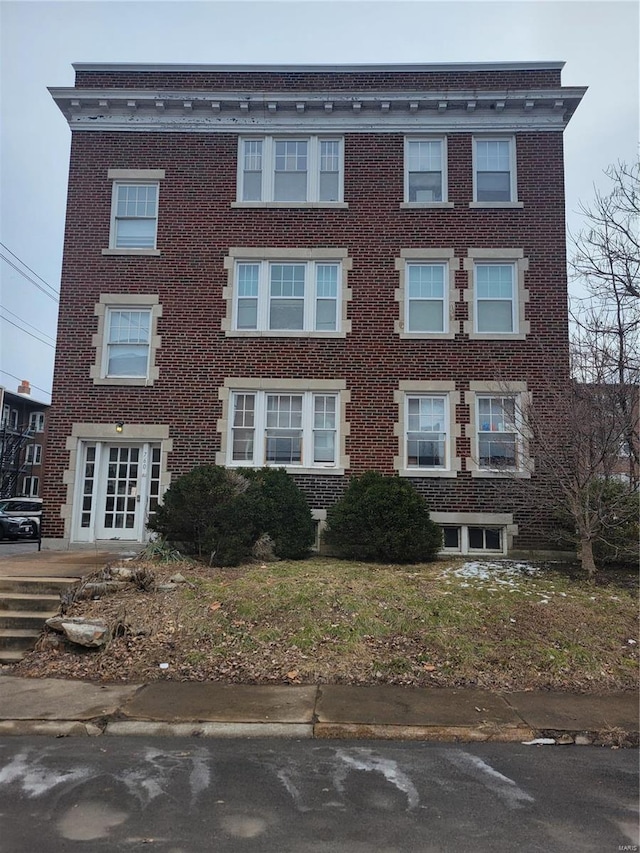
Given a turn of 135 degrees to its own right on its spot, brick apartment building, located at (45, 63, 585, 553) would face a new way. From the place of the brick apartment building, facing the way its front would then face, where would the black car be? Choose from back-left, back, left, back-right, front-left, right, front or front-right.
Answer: front

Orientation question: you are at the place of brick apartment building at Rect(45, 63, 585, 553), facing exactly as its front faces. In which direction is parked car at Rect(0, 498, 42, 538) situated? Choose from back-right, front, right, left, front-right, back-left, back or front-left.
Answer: back-right

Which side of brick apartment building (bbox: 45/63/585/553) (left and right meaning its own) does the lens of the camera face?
front
